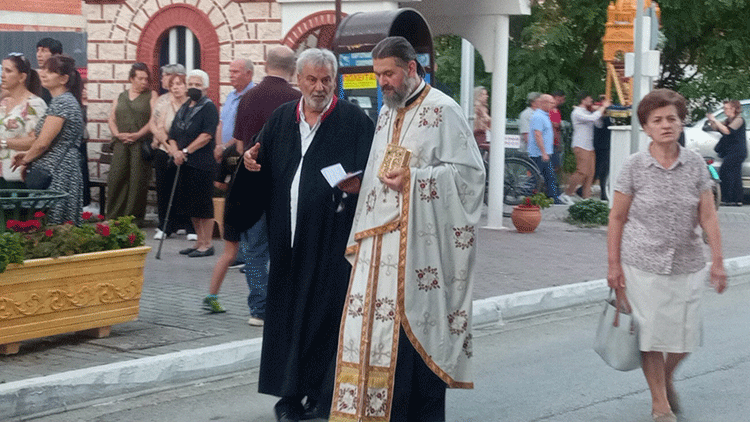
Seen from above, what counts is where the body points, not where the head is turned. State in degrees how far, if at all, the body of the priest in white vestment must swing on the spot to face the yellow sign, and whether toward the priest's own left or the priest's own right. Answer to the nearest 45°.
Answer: approximately 135° to the priest's own right

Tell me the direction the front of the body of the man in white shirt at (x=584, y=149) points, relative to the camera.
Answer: to the viewer's right

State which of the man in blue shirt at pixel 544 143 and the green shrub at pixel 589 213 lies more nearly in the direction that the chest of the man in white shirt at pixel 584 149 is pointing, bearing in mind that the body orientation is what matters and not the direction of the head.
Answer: the green shrub
